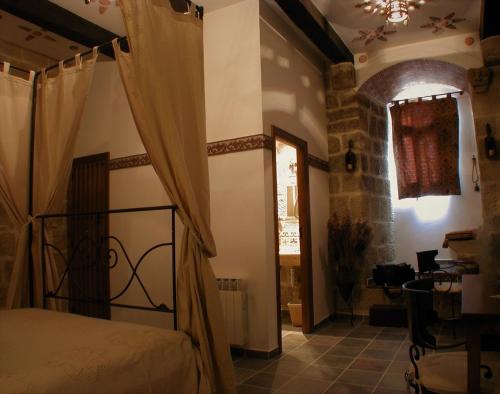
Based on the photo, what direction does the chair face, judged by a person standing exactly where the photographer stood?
facing to the right of the viewer

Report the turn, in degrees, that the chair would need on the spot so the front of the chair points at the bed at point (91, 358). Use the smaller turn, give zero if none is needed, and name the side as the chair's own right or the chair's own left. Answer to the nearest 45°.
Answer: approximately 135° to the chair's own right

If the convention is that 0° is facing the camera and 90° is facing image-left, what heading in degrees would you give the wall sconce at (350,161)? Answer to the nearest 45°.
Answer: approximately 45°

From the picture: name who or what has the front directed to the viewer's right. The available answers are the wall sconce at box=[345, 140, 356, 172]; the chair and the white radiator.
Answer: the chair

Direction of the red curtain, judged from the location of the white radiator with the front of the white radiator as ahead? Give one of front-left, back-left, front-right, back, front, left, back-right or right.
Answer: back-left

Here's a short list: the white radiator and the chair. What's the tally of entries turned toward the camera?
1
